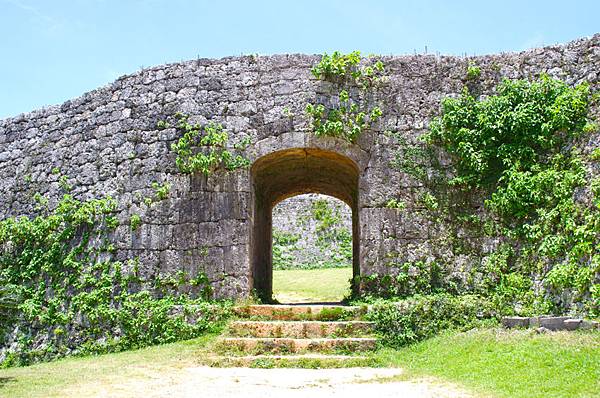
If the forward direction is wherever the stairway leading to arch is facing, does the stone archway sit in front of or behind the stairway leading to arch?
behind

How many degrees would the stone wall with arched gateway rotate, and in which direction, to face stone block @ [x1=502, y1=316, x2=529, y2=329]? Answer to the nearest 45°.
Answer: approximately 45° to its left

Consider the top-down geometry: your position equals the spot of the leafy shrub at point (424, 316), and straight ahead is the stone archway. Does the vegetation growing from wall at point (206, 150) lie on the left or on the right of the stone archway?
left

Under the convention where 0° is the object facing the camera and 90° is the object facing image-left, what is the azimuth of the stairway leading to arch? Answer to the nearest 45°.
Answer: approximately 0°

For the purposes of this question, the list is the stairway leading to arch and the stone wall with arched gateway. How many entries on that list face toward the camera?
2
